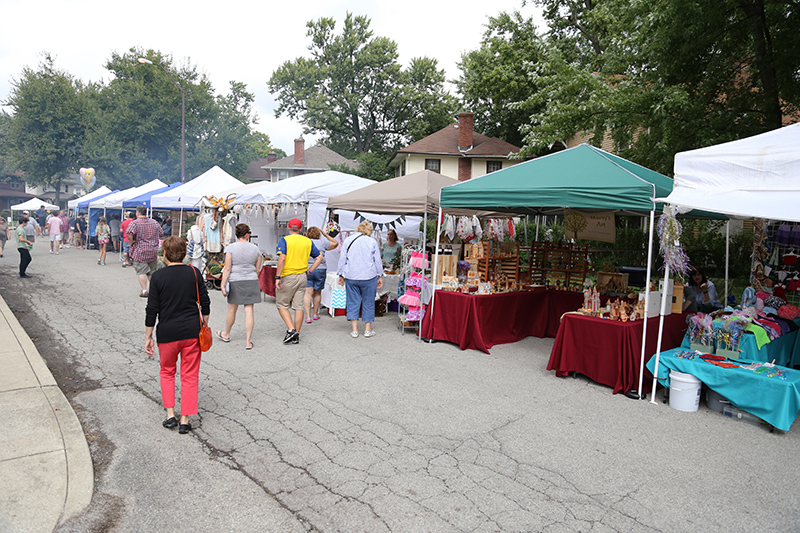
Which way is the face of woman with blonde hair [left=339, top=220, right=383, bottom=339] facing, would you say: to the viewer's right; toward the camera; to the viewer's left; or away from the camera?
away from the camera

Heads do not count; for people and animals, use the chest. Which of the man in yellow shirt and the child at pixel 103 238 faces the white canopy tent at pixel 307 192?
the man in yellow shirt

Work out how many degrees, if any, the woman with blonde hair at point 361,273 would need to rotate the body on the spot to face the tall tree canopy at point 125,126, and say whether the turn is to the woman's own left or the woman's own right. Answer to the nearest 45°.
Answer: approximately 45° to the woman's own left

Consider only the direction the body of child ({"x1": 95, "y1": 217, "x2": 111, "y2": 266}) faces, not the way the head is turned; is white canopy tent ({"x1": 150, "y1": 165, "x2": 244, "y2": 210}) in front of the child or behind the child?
behind

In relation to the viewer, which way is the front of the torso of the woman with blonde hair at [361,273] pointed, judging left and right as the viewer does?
facing away from the viewer

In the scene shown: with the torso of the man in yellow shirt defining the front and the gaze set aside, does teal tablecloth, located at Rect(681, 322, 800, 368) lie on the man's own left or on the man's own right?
on the man's own right

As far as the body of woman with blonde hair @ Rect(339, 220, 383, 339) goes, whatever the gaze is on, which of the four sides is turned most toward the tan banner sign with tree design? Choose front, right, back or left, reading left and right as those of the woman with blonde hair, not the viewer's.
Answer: right

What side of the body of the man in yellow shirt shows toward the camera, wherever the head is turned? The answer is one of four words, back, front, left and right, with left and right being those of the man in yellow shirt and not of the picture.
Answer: back

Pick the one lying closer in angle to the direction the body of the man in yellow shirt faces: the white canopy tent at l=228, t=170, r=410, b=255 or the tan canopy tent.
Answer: the white canopy tent

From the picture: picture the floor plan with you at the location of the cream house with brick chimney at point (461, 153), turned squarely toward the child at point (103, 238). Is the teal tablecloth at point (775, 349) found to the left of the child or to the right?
left

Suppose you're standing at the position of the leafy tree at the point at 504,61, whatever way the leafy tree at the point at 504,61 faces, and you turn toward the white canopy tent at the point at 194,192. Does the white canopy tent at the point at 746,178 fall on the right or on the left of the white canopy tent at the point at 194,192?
left
